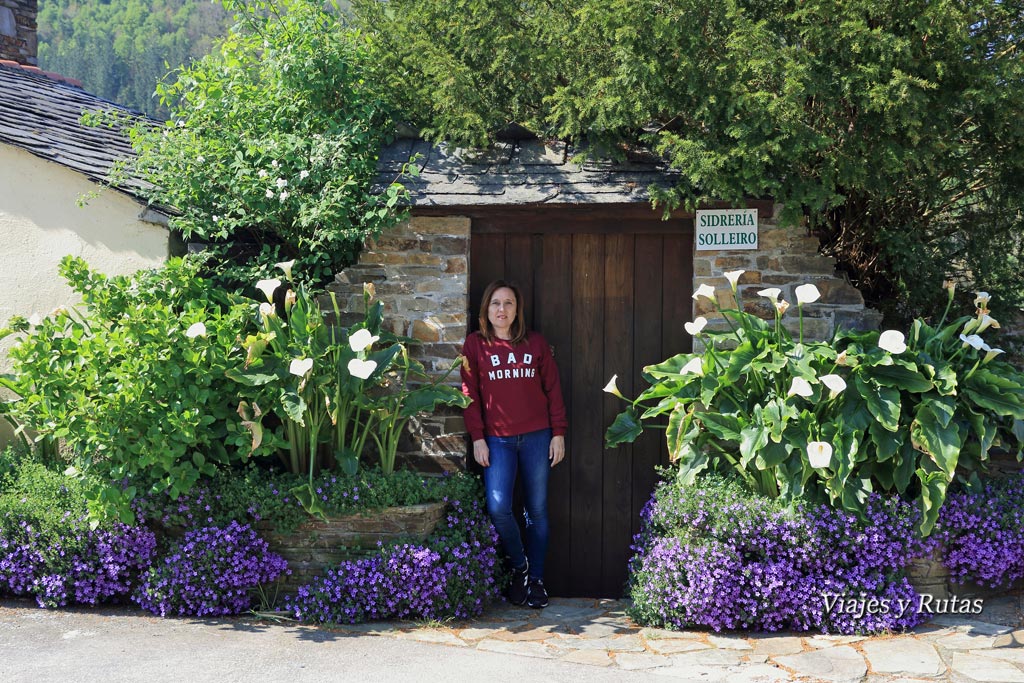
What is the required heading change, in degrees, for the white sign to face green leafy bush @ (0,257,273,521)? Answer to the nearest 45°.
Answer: approximately 45° to its right

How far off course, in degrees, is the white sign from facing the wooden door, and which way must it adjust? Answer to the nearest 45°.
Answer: approximately 90° to its right

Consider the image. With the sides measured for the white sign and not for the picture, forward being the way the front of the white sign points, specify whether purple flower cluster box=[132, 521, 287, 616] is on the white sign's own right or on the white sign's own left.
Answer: on the white sign's own right

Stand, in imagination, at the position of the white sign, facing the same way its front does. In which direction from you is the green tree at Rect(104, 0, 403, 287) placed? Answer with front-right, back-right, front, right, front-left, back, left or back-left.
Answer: right

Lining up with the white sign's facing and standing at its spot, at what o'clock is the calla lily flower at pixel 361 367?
The calla lily flower is roughly at 2 o'clock from the white sign.

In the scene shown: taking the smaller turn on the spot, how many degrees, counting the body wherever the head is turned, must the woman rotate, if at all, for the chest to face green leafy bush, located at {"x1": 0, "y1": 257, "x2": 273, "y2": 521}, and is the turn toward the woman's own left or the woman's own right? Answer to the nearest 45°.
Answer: approximately 90° to the woman's own right

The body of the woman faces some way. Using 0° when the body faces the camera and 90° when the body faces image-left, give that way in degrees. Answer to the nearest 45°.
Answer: approximately 0°

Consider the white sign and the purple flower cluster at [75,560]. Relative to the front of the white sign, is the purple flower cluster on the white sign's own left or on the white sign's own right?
on the white sign's own right

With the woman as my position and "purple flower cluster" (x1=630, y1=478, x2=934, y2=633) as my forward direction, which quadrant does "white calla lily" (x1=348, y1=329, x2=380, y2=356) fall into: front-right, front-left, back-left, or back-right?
back-right

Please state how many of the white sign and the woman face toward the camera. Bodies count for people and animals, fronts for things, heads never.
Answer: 2

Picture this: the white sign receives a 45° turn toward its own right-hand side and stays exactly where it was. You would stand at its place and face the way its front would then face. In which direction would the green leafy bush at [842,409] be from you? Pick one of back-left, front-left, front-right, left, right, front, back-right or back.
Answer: left
